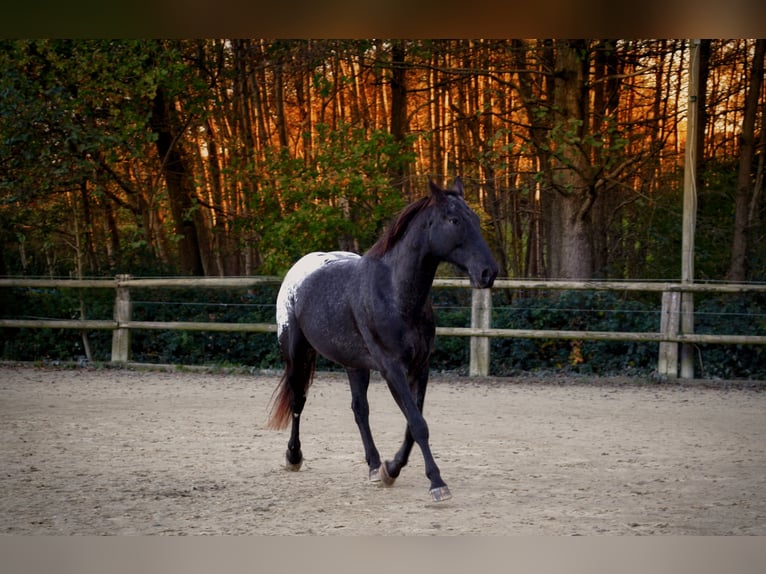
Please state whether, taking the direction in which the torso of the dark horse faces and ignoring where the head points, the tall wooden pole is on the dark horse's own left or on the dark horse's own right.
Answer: on the dark horse's own left

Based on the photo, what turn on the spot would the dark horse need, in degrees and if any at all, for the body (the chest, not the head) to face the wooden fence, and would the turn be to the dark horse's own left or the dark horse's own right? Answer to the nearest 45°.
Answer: approximately 135° to the dark horse's own left

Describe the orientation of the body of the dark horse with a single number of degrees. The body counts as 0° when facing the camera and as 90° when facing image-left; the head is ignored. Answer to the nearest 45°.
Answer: approximately 315°
